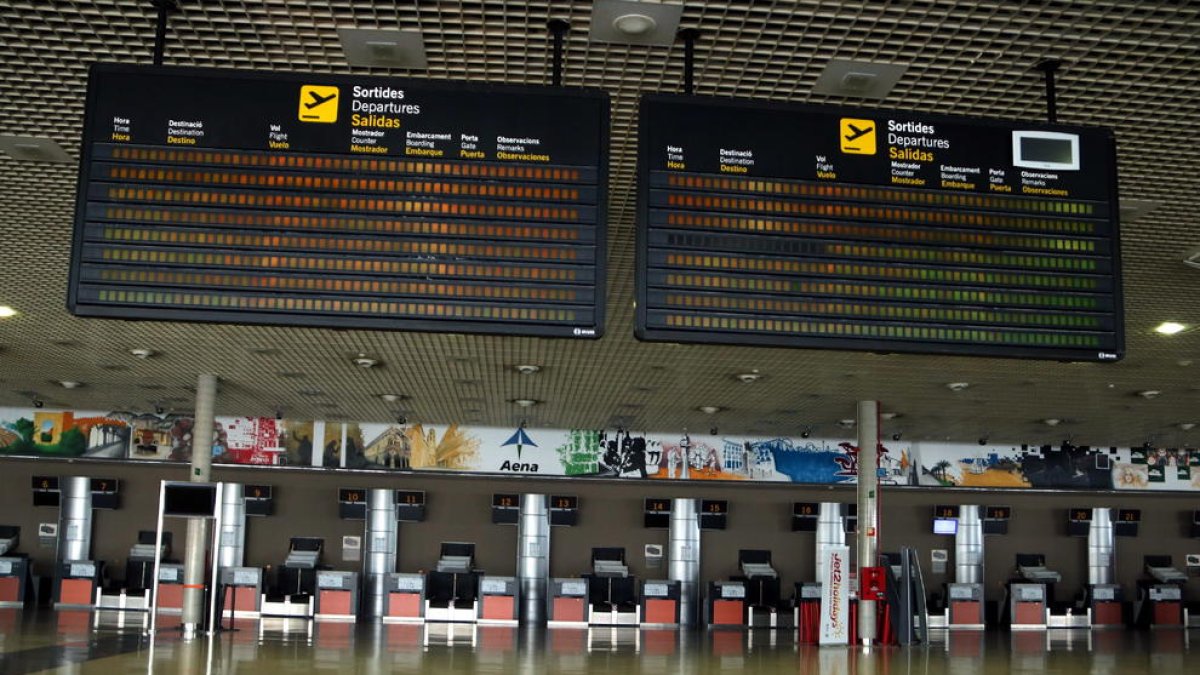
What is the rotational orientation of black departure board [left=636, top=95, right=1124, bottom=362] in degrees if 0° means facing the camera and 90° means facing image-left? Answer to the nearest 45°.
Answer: approximately 0°

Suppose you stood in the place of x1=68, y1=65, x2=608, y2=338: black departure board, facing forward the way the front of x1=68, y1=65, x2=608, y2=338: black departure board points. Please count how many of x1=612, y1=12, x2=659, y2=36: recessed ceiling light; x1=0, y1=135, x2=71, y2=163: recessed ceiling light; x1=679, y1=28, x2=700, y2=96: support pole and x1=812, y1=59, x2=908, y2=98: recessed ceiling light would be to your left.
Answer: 3

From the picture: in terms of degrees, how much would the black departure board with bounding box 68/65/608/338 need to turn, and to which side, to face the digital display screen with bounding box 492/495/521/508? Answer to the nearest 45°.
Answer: approximately 180°

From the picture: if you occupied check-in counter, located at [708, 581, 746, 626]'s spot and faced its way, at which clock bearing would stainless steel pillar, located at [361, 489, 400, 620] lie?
The stainless steel pillar is roughly at 3 o'clock from the check-in counter.

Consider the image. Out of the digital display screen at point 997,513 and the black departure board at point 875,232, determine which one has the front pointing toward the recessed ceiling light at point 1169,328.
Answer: the digital display screen

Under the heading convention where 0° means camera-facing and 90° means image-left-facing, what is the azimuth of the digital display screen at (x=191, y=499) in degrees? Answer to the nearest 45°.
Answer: approximately 0°

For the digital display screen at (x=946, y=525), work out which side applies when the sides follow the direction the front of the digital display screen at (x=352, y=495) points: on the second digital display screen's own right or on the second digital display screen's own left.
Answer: on the second digital display screen's own left
